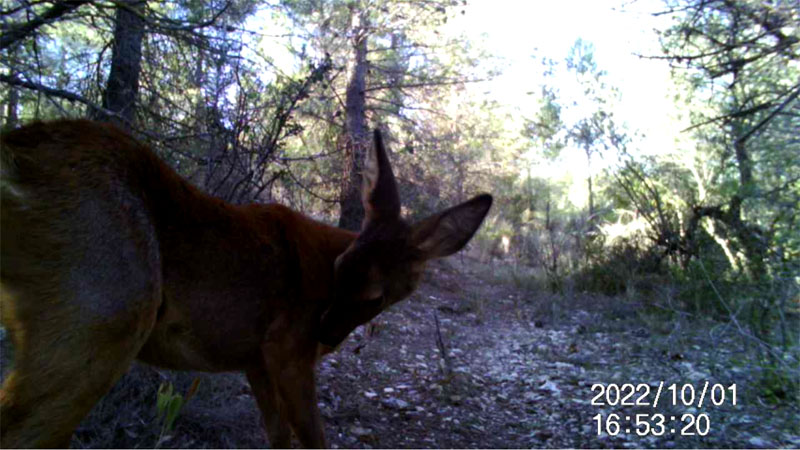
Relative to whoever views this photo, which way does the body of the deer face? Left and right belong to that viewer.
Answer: facing away from the viewer and to the right of the viewer

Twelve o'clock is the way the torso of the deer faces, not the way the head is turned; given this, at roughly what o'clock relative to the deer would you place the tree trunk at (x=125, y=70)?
The tree trunk is roughly at 10 o'clock from the deer.

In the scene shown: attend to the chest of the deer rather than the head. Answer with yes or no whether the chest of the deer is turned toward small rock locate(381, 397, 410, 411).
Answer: yes

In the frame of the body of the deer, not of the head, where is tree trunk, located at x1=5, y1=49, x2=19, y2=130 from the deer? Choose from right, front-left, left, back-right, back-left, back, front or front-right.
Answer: left

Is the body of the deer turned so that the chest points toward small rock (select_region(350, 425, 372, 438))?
yes

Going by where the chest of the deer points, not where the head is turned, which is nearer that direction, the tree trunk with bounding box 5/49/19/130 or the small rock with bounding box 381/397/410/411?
the small rock
